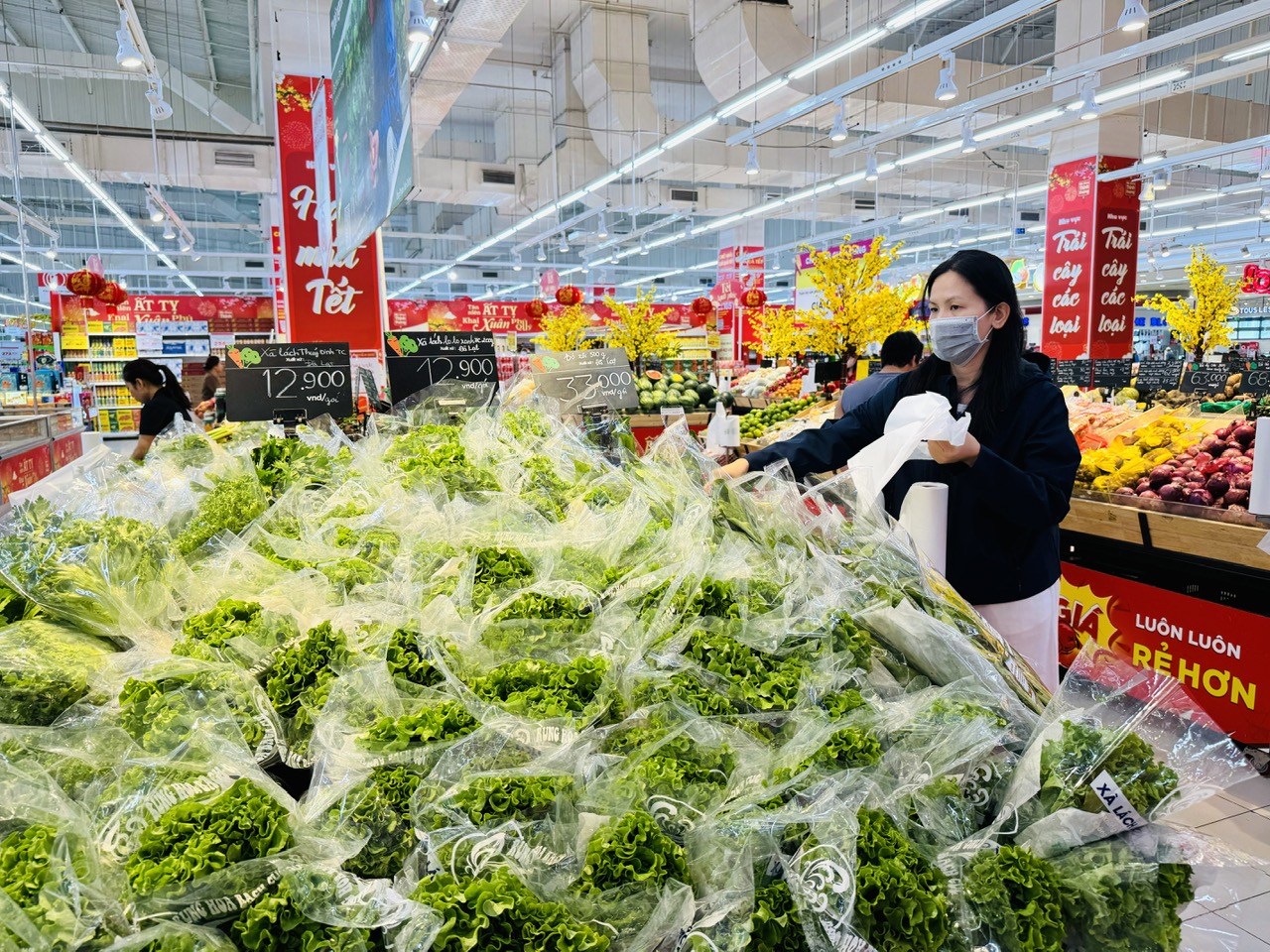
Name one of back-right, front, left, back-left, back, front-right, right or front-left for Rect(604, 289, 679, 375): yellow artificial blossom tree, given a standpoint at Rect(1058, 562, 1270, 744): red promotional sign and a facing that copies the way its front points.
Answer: right

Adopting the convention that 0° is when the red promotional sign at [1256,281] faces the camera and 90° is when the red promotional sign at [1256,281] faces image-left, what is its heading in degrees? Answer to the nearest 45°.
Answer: approximately 0°

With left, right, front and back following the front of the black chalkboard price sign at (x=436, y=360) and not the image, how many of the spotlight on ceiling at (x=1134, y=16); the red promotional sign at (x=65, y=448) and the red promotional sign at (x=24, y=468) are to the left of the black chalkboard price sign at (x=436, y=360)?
1

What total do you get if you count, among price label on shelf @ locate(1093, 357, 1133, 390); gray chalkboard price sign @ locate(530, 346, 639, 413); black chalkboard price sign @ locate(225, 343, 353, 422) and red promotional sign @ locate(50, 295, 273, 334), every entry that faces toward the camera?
4

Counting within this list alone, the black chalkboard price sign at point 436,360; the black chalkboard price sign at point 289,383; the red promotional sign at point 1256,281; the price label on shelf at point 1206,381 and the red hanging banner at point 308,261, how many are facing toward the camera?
5

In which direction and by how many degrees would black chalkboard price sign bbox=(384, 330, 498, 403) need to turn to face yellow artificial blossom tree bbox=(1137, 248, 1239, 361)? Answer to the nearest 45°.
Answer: approximately 135° to its left

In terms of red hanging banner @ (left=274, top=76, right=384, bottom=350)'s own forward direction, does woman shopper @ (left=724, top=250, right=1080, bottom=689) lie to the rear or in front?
in front

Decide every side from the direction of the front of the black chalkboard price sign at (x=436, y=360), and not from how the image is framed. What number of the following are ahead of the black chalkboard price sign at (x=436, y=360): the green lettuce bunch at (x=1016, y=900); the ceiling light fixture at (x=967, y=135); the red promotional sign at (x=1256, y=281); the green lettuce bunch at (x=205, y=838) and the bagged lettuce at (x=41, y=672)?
3

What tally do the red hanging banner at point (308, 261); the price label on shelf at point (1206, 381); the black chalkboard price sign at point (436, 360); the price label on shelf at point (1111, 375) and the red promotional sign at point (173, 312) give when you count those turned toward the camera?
5

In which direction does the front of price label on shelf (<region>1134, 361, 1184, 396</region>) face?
toward the camera

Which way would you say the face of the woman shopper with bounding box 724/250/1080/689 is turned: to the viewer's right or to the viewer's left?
to the viewer's left

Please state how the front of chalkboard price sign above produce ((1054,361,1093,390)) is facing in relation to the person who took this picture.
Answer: facing the viewer

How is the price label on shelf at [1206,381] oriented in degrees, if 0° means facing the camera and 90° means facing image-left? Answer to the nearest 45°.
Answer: approximately 0°

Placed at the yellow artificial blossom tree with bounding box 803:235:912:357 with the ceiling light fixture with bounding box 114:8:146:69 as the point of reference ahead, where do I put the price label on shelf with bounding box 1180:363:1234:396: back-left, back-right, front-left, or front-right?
back-left

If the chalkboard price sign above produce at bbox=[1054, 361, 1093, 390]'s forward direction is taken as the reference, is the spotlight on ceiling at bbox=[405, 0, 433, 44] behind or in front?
in front

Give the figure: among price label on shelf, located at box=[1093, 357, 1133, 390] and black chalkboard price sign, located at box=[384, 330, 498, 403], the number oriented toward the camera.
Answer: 2

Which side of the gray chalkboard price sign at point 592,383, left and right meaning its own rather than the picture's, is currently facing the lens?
front

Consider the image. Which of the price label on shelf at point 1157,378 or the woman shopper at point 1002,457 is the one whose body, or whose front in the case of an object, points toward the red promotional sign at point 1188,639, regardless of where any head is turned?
the price label on shelf
